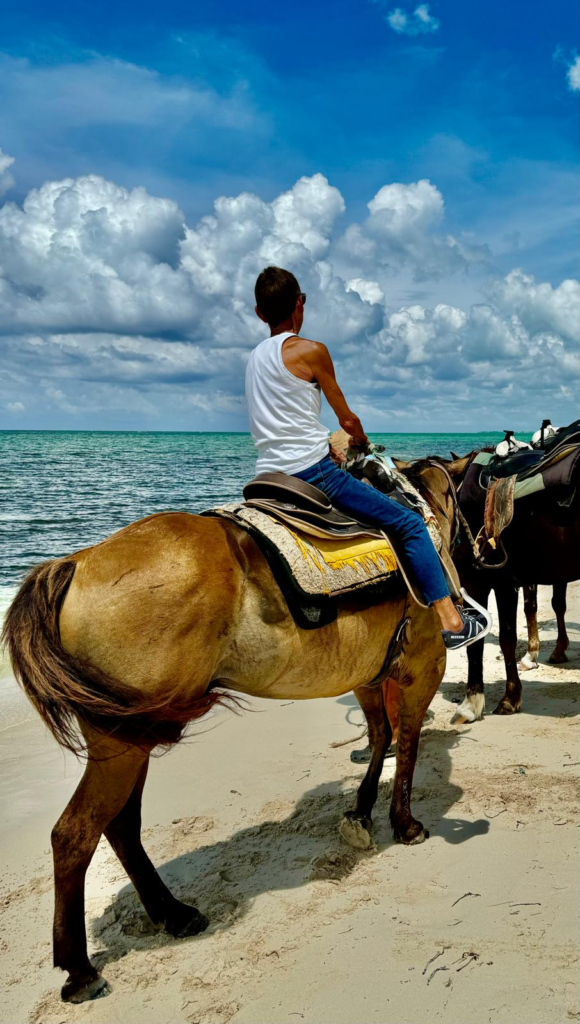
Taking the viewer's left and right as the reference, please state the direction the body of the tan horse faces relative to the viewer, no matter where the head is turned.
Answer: facing away from the viewer and to the right of the viewer

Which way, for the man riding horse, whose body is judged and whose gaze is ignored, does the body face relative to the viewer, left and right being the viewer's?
facing away from the viewer and to the right of the viewer

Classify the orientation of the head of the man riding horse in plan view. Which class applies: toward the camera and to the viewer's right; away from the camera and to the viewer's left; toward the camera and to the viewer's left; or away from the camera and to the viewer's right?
away from the camera and to the viewer's right

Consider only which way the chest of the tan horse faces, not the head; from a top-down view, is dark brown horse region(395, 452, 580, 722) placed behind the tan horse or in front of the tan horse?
in front
